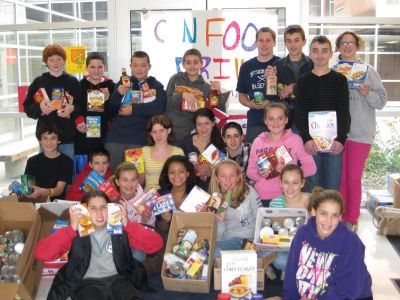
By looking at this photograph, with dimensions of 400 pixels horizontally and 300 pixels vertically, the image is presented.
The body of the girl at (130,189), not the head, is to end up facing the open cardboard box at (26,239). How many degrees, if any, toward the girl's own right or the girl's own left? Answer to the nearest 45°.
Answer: approximately 90° to the girl's own right

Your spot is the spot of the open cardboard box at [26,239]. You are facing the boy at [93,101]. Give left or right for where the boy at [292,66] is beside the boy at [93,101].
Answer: right

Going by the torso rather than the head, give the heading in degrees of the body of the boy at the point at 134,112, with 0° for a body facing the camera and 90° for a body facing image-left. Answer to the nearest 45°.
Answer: approximately 0°

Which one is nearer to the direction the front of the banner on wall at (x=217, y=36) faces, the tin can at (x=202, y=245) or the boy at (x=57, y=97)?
the tin can

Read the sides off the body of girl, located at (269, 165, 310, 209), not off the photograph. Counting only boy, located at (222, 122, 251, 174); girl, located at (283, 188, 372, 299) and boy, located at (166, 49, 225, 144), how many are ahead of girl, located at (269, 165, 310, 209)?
1

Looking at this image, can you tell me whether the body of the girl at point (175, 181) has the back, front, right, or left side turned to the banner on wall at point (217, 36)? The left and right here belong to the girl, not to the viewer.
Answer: back

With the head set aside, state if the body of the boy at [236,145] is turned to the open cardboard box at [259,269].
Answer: yes

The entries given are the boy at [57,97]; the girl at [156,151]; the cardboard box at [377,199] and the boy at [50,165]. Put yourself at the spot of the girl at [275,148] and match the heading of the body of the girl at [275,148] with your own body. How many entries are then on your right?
3
